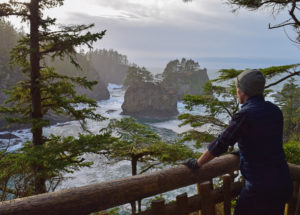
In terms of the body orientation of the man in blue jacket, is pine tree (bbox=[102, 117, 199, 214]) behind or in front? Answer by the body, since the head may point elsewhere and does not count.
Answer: in front

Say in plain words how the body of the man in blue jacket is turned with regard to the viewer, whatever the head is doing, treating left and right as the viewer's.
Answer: facing away from the viewer and to the left of the viewer

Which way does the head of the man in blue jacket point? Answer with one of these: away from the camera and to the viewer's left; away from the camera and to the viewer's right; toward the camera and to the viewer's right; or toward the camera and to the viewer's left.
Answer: away from the camera and to the viewer's left
